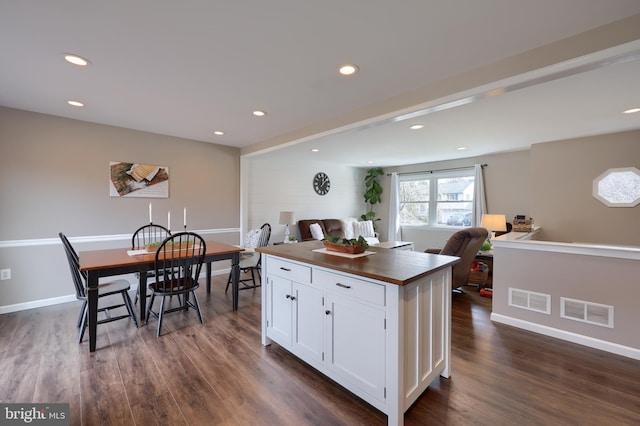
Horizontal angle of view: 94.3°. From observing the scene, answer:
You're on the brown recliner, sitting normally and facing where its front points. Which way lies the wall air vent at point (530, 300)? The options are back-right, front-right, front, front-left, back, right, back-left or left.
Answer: back-left

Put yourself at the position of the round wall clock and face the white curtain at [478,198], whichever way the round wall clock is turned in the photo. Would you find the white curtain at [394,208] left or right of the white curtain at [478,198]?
left

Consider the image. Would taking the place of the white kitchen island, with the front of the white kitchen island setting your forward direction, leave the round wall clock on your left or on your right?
on your right

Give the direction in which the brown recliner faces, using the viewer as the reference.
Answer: facing to the left of the viewer

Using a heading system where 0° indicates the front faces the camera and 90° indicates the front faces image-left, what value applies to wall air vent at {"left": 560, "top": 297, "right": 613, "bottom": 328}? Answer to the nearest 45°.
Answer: approximately 45°

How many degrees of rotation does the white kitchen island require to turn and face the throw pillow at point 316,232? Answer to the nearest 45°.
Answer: approximately 135° to its right

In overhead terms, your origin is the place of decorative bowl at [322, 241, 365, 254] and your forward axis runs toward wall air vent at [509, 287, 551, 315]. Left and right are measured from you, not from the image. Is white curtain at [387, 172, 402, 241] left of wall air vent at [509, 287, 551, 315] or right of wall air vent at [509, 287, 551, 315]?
left

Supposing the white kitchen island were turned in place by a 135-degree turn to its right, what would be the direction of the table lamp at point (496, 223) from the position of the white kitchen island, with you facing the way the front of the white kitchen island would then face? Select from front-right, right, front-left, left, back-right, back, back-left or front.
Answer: front-right

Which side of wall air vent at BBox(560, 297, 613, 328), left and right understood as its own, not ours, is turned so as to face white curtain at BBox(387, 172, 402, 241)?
right

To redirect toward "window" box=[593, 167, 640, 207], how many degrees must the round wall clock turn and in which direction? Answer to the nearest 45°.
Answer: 0° — it already faces it

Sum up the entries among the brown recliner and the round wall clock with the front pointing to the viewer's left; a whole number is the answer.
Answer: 1

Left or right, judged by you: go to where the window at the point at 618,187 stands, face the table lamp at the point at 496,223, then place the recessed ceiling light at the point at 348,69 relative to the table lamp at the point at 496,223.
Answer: left
